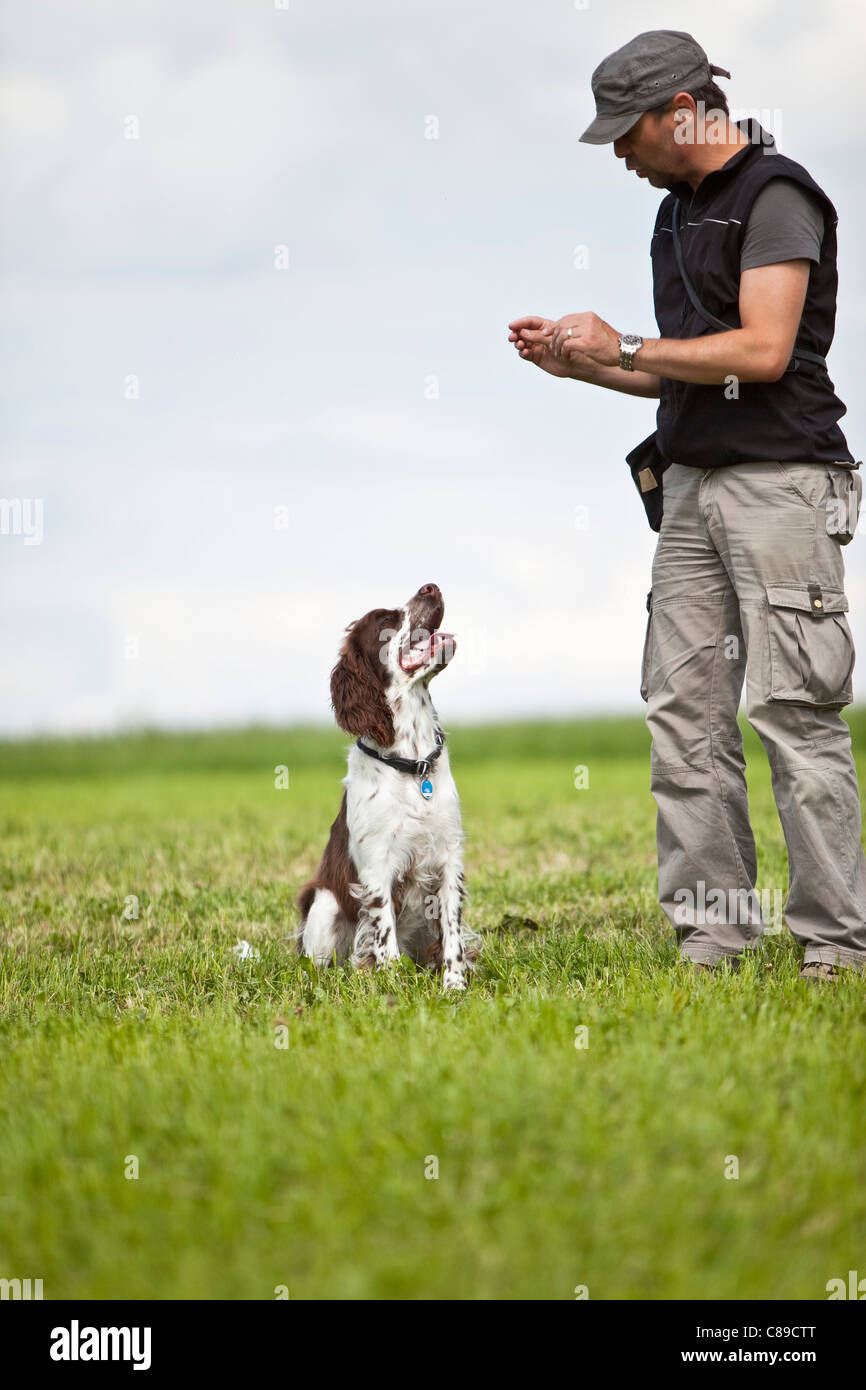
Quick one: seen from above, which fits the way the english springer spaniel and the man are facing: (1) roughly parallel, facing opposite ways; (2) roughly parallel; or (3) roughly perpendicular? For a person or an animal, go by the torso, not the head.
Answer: roughly perpendicular

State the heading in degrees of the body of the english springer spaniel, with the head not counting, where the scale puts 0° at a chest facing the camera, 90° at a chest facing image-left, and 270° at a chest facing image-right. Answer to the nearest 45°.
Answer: approximately 315°

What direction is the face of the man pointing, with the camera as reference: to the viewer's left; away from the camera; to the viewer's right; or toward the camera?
to the viewer's left
